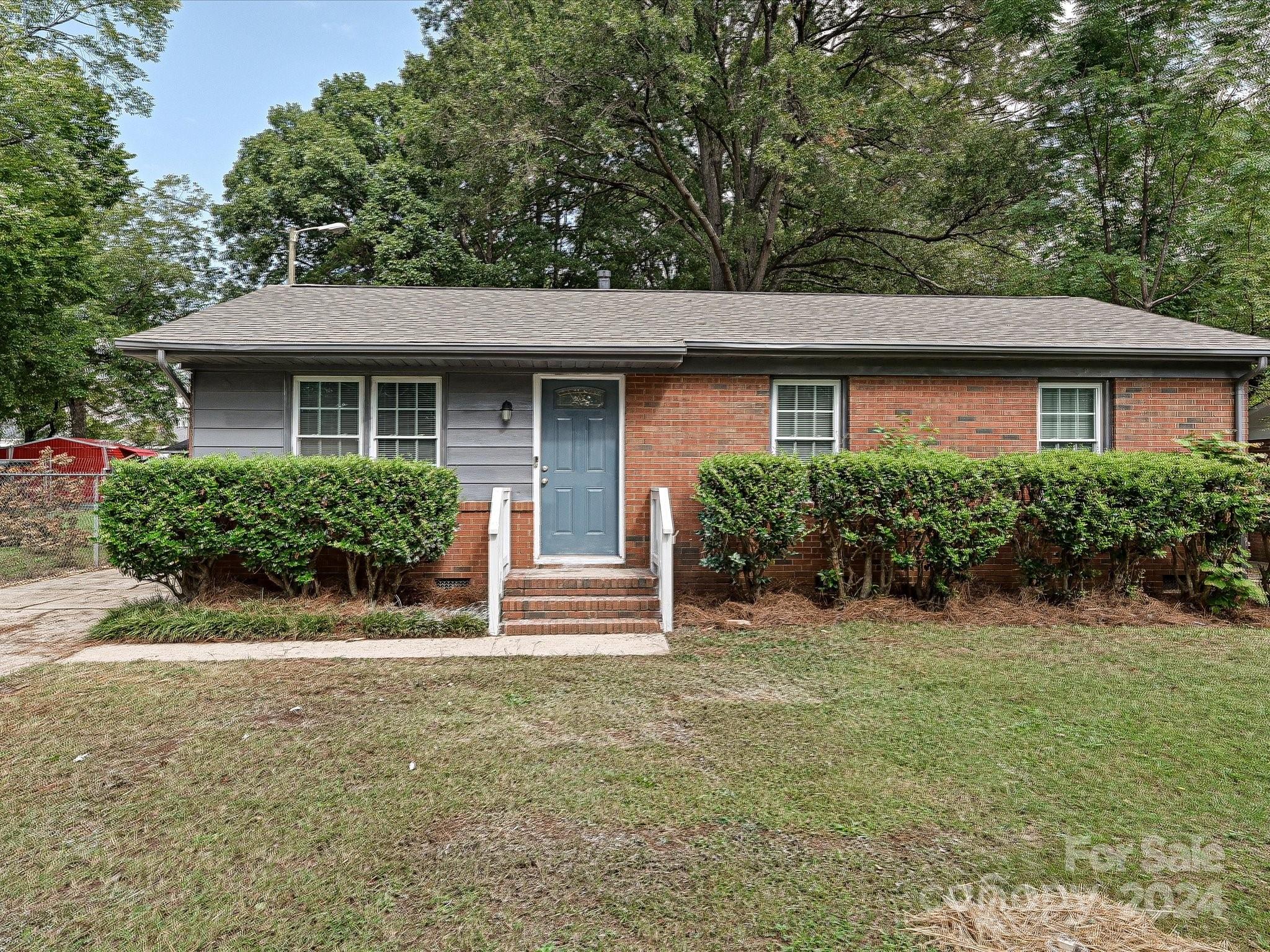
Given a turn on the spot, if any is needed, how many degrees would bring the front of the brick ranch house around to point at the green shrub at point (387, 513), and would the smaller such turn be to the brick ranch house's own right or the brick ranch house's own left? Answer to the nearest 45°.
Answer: approximately 45° to the brick ranch house's own right

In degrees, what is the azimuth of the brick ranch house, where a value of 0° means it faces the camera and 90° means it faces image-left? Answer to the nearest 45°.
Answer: approximately 0°

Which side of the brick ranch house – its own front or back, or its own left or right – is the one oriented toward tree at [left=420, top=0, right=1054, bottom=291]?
back

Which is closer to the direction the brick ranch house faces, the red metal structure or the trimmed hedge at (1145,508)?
the trimmed hedge

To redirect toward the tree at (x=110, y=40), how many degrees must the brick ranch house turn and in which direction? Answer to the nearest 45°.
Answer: approximately 135° to its right

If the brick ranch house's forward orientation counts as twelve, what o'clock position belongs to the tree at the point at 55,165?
The tree is roughly at 4 o'clock from the brick ranch house.

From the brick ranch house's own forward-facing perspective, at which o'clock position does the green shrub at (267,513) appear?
The green shrub is roughly at 2 o'clock from the brick ranch house.

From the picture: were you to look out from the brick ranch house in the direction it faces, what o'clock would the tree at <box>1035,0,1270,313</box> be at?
The tree is roughly at 8 o'clock from the brick ranch house.
